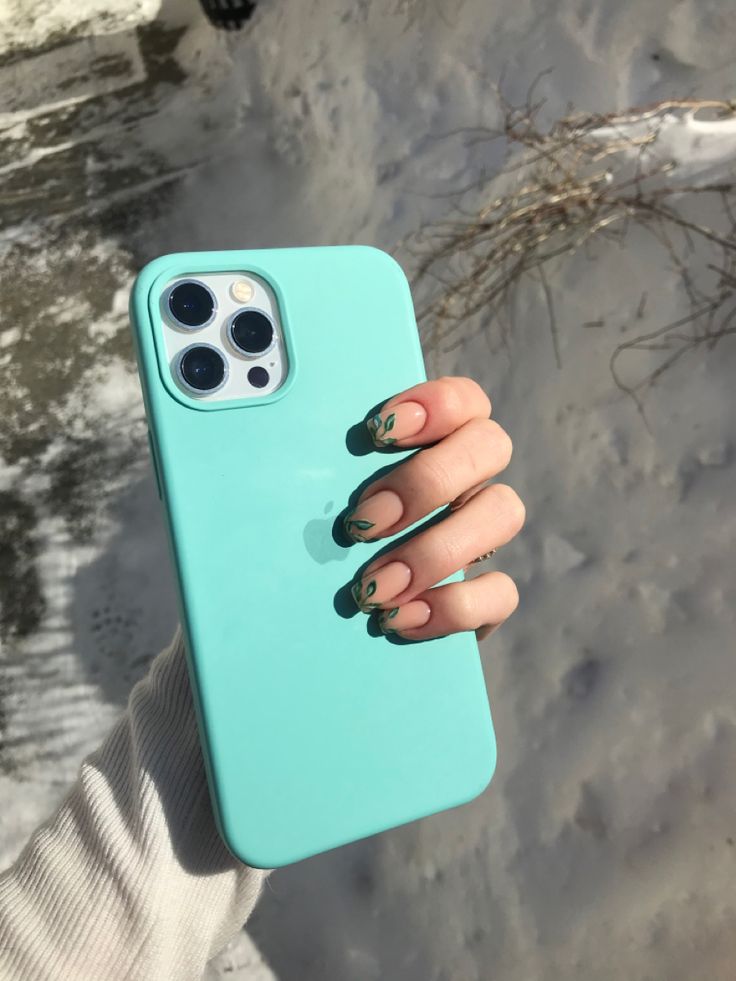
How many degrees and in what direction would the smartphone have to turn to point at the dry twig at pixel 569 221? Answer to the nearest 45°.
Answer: approximately 45° to its right

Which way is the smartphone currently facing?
away from the camera
